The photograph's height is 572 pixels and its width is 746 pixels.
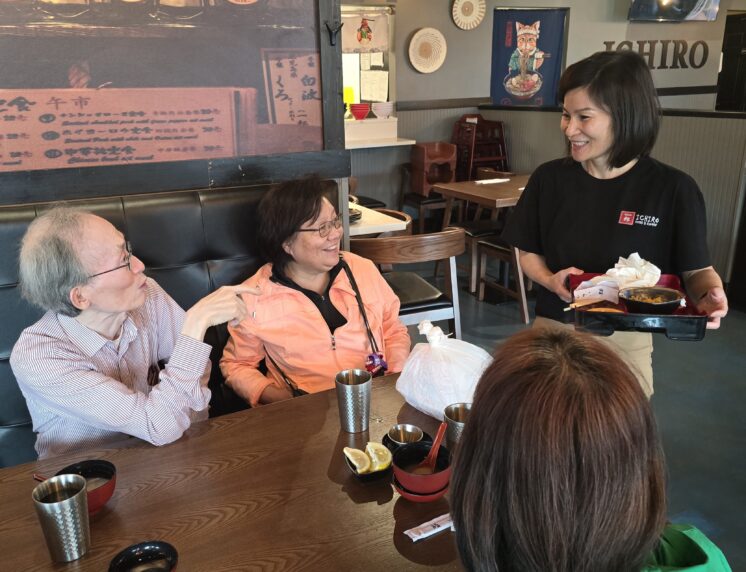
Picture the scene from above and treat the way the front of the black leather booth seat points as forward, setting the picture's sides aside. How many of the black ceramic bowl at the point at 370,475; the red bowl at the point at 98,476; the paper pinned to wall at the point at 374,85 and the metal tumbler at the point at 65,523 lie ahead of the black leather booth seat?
3

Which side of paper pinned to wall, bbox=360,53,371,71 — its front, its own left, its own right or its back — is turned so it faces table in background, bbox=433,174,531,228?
front

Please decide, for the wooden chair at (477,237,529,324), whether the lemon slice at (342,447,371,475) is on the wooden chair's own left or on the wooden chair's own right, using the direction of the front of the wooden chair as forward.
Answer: on the wooden chair's own left

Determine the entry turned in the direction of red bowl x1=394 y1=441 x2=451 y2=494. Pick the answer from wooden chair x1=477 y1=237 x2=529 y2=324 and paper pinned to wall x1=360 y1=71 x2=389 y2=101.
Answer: the paper pinned to wall

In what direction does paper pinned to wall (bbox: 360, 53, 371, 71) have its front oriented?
toward the camera

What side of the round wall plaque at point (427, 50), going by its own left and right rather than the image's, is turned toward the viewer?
front

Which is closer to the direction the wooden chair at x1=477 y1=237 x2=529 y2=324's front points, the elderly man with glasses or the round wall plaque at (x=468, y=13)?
the round wall plaque

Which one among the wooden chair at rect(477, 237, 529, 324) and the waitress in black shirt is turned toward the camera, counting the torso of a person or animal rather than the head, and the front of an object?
the waitress in black shirt

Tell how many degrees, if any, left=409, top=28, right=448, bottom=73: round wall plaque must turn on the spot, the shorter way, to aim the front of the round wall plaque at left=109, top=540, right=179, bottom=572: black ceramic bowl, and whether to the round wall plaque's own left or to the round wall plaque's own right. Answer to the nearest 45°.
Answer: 0° — it already faces it

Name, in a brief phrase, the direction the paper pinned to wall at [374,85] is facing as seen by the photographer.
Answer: facing the viewer

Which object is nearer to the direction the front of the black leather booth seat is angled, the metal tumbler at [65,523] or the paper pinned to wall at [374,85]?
the metal tumbler

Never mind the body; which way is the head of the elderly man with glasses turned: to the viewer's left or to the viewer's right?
to the viewer's right

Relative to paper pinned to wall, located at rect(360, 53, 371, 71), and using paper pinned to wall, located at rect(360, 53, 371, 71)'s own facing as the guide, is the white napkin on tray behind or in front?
in front

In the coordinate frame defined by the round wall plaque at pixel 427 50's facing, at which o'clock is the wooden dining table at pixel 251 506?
The wooden dining table is roughly at 12 o'clock from the round wall plaque.

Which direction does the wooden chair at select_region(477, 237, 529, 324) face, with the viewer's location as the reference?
facing away from the viewer and to the left of the viewer

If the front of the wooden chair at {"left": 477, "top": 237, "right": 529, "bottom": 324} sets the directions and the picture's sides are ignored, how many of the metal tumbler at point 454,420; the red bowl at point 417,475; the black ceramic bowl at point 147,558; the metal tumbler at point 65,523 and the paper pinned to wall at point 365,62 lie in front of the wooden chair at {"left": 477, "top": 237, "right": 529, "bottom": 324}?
1

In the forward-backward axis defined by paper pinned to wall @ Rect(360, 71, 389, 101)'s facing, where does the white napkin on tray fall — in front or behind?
in front

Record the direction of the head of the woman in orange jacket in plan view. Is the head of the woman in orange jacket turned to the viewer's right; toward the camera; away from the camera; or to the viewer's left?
to the viewer's right
